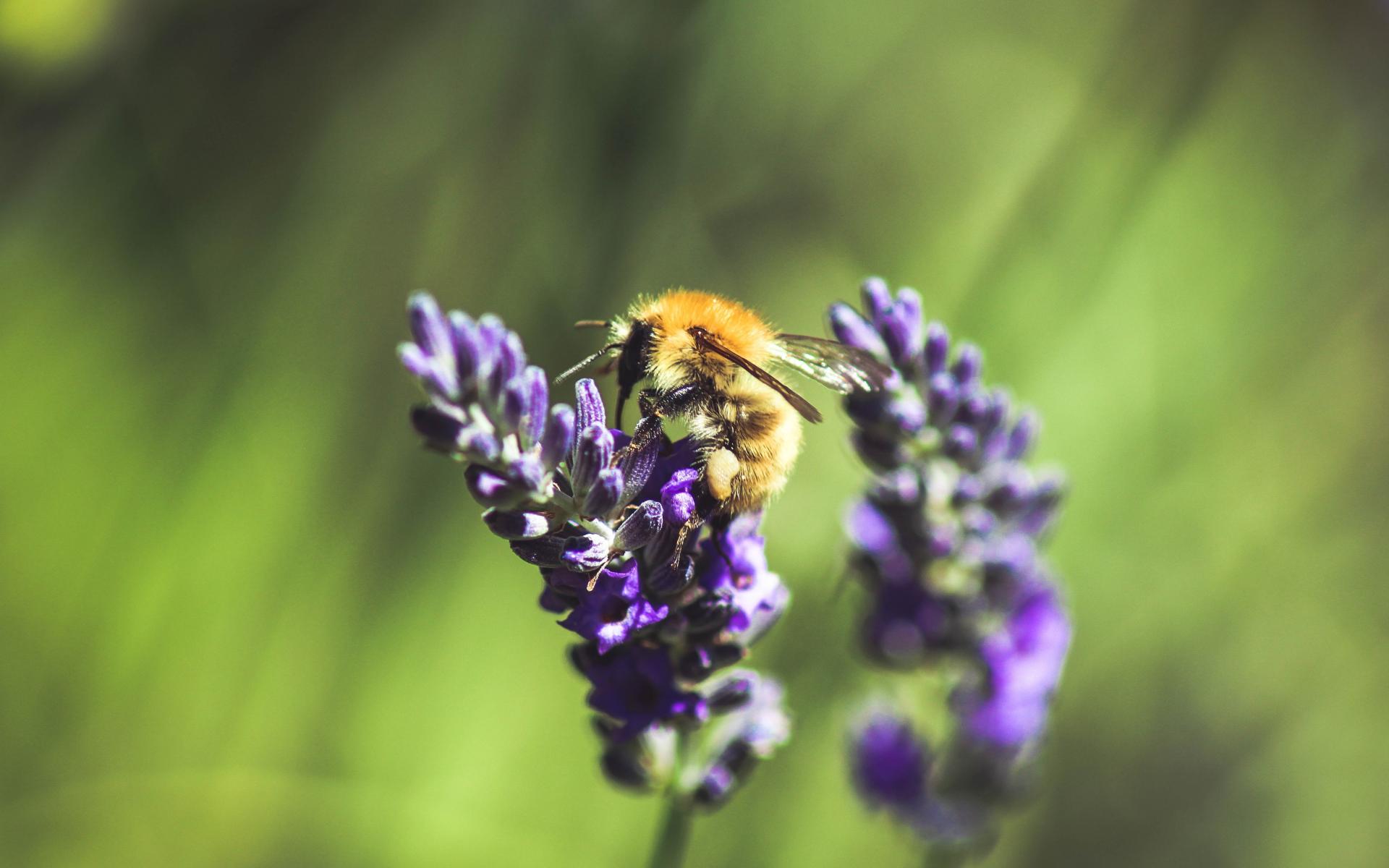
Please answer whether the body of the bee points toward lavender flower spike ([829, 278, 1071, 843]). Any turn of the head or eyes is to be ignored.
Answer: no

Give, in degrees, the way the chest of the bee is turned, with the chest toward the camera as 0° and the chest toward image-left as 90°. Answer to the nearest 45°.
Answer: approximately 90°
